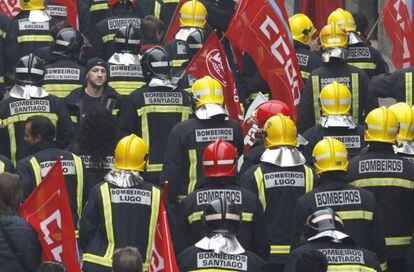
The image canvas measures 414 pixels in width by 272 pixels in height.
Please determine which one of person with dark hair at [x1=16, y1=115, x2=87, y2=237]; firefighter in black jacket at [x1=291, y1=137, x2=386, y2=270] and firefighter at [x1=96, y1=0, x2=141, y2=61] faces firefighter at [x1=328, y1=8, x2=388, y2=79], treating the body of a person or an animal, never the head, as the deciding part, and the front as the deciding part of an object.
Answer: the firefighter in black jacket

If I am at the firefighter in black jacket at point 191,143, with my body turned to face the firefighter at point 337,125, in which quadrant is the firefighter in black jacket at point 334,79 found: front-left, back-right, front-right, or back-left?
front-left

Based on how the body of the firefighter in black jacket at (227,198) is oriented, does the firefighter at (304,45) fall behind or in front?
in front

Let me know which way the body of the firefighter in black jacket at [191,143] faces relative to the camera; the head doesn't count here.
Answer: away from the camera

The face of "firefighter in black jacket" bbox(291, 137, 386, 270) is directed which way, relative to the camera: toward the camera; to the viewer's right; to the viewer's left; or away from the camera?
away from the camera

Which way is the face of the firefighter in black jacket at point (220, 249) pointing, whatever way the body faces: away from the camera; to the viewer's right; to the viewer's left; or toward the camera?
away from the camera

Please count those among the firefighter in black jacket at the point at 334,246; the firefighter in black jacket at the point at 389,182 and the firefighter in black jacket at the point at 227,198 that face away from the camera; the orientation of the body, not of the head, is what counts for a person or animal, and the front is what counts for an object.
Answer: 3

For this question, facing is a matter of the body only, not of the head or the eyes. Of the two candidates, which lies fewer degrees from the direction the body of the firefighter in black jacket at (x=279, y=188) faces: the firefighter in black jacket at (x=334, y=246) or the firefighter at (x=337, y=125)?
the firefighter

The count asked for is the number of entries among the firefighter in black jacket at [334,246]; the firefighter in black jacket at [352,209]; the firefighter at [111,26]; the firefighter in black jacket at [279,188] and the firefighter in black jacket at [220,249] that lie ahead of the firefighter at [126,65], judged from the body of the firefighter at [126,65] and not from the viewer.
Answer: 1

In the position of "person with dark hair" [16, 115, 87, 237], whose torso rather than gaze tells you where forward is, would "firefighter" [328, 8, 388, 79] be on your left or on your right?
on your right

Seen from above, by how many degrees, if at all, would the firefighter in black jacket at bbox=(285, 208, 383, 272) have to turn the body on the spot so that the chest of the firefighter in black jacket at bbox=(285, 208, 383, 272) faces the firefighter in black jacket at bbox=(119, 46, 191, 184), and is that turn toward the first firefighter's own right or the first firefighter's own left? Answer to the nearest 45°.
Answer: approximately 45° to the first firefighter's own left

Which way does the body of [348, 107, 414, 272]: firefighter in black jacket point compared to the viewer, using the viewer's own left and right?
facing away from the viewer

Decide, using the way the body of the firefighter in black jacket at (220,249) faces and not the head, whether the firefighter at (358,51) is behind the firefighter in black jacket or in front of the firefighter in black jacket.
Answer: in front

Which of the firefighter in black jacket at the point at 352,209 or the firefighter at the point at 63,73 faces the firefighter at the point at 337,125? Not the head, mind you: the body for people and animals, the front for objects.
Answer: the firefighter in black jacket

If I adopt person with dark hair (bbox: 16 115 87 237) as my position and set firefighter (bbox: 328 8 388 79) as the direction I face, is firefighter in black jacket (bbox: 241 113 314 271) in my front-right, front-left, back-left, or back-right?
front-right
